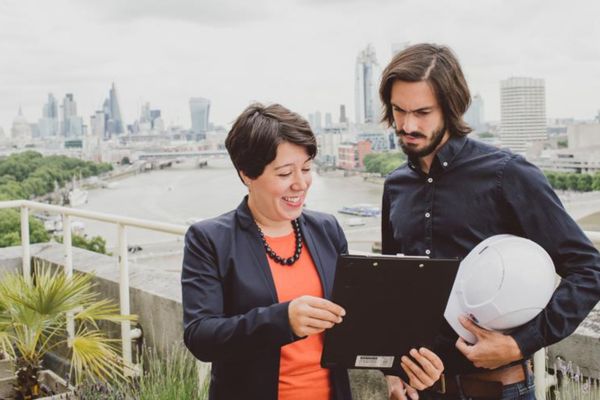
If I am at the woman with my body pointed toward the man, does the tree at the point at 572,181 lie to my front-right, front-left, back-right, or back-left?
front-left

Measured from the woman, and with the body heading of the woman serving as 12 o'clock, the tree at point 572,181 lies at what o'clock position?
The tree is roughly at 8 o'clock from the woman.

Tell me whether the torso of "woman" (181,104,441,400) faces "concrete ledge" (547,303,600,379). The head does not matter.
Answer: no

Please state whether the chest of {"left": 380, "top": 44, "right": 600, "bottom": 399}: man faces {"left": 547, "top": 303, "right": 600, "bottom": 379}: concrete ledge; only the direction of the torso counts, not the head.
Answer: no

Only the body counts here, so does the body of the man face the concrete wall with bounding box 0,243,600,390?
no

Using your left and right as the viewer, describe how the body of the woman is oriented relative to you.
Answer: facing the viewer and to the right of the viewer

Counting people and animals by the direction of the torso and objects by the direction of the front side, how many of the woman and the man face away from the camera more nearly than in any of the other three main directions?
0

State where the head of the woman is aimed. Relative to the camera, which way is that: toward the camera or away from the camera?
toward the camera

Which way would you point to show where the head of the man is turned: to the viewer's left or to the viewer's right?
to the viewer's left

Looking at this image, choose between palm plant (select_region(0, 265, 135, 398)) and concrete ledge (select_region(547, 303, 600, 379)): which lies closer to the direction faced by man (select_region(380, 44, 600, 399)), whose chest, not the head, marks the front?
the palm plant

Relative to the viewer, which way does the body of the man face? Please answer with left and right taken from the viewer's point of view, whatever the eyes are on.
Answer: facing the viewer and to the left of the viewer

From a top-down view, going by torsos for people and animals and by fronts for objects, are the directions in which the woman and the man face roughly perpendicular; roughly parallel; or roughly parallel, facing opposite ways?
roughly perpendicular
